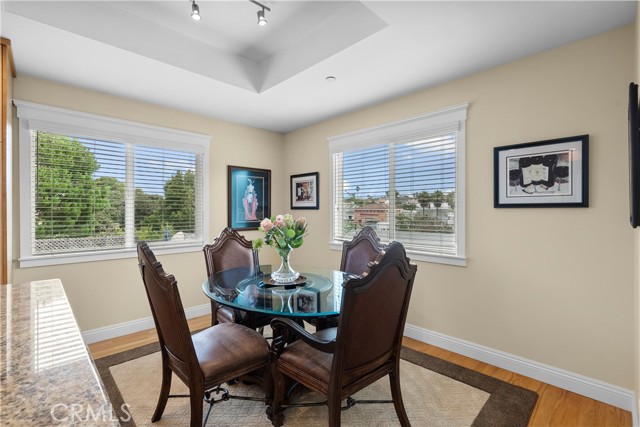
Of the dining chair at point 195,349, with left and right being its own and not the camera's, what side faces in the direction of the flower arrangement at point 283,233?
front

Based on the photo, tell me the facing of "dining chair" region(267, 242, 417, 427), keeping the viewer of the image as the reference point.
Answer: facing away from the viewer and to the left of the viewer

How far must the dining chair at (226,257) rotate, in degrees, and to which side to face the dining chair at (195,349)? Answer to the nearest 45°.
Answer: approximately 45° to its right

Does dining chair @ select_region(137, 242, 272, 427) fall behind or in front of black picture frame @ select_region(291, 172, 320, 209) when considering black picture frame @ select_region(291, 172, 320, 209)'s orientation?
in front

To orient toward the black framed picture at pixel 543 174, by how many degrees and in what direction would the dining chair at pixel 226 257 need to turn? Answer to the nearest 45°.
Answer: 0° — it already faces it

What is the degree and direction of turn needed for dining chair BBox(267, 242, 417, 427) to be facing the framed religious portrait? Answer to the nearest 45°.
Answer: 0° — it already faces it

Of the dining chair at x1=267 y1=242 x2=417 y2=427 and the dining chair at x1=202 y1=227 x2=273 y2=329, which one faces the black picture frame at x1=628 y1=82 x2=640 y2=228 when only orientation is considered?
the dining chair at x1=202 y1=227 x2=273 y2=329

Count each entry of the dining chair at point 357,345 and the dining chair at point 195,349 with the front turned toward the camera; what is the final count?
0

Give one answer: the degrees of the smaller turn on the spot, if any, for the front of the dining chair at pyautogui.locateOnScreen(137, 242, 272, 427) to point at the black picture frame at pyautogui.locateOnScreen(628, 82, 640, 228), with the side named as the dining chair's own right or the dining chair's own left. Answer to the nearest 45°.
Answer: approximately 90° to the dining chair's own right

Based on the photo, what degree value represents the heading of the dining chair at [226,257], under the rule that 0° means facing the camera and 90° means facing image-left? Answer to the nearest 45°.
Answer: approximately 315°

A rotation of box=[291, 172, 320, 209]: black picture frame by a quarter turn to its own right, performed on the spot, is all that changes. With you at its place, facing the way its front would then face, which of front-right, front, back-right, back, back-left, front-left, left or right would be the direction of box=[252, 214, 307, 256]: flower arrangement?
back-left

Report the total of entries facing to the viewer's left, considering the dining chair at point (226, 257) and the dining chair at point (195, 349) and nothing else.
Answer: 0

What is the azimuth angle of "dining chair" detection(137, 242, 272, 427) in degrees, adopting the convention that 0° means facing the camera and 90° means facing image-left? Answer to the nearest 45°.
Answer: approximately 225°

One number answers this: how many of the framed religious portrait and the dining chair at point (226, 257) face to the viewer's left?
0

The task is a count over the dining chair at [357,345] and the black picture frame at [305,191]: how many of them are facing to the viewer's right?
0
